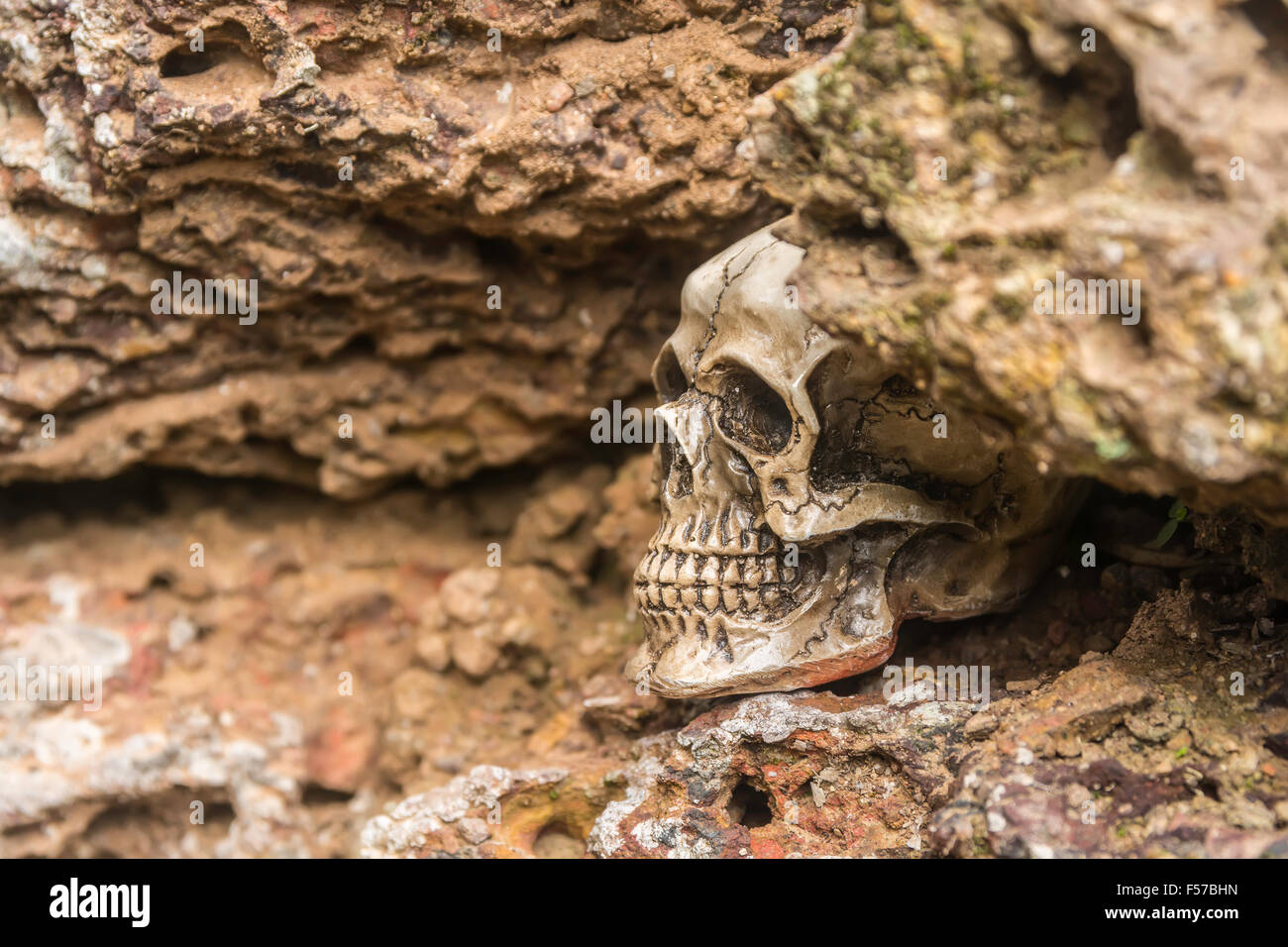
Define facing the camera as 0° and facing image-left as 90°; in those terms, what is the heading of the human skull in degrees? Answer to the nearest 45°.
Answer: approximately 45°
